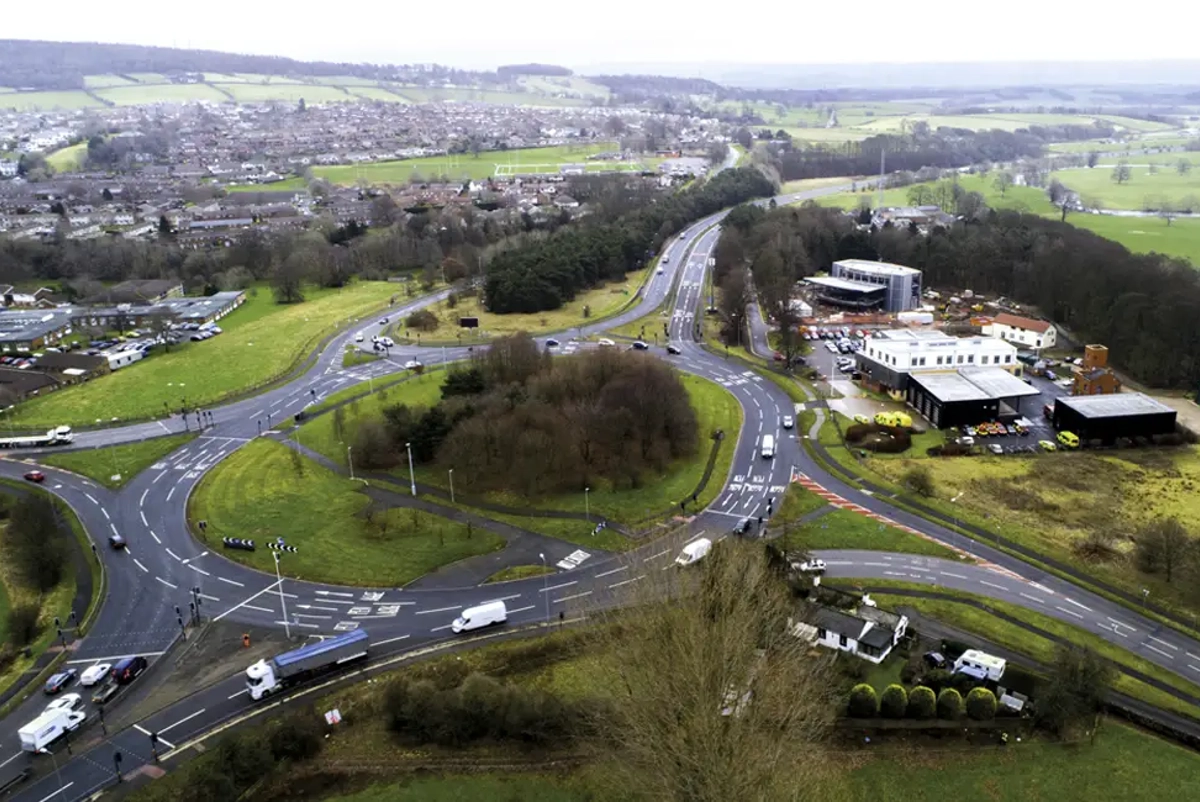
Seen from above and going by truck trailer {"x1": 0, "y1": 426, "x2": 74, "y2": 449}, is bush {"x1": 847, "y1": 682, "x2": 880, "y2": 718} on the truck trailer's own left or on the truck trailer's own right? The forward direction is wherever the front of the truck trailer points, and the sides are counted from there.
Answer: on the truck trailer's own right

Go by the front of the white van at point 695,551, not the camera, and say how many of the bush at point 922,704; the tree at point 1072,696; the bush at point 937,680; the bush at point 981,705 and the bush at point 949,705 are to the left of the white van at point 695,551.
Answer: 5

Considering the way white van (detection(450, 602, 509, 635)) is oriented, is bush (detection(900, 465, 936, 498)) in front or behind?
behind

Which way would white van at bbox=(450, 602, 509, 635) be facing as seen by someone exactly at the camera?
facing the viewer and to the left of the viewer

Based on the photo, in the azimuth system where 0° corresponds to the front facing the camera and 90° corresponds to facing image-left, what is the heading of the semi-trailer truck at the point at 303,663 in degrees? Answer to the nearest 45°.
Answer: approximately 45°

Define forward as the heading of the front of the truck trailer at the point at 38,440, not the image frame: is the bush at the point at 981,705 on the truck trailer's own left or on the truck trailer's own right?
on the truck trailer's own right

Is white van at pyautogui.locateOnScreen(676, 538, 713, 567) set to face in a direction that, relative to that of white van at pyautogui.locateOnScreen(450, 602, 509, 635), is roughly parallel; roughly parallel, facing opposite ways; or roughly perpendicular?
roughly parallel

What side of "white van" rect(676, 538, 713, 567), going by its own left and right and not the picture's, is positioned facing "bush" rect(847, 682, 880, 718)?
left

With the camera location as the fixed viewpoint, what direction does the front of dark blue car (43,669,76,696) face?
facing away from the viewer and to the right of the viewer

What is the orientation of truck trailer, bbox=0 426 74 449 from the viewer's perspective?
to the viewer's right

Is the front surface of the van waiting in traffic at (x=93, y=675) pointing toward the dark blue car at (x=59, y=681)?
no

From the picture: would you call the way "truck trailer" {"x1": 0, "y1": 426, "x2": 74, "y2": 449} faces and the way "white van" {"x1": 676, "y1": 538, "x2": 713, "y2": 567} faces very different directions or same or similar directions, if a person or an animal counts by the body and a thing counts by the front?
very different directions

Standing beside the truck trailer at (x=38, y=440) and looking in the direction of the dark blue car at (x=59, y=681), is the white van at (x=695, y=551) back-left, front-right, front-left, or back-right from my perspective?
front-left
